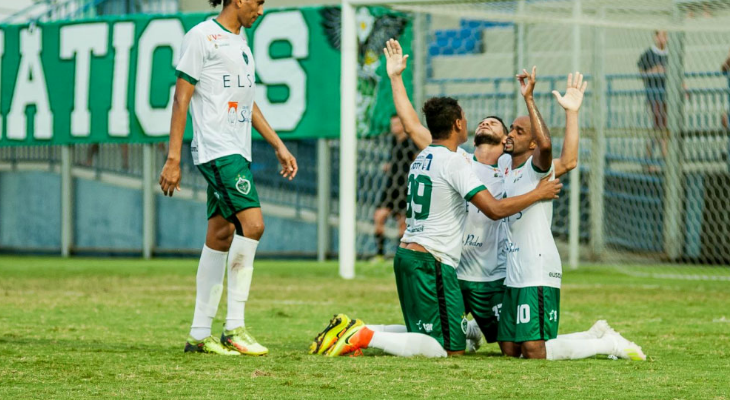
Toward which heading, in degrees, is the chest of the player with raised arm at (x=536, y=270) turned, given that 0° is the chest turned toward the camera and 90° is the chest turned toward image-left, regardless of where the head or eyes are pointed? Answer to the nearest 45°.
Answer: approximately 45°

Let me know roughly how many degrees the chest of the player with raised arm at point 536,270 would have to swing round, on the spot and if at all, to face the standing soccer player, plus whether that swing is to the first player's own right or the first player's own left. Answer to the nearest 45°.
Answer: approximately 45° to the first player's own right

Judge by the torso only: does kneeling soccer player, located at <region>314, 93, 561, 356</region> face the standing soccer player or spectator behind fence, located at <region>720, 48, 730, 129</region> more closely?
the spectator behind fence

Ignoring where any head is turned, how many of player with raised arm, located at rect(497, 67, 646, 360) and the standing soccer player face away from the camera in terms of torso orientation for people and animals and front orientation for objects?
0

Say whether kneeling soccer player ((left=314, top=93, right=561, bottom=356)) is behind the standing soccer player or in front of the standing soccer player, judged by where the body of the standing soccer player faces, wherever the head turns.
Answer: in front

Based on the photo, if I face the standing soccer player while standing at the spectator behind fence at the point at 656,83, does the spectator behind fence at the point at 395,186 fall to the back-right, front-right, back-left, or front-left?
front-right

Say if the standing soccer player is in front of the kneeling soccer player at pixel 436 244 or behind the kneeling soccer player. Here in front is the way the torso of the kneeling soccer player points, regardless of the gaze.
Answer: behind

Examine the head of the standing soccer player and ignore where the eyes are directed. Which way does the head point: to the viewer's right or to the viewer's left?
to the viewer's right

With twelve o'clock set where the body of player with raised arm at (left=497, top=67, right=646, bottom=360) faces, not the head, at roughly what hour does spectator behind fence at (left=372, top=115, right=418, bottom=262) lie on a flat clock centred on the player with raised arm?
The spectator behind fence is roughly at 4 o'clock from the player with raised arm.

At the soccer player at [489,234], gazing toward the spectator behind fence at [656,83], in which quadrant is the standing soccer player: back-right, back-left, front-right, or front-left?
back-left

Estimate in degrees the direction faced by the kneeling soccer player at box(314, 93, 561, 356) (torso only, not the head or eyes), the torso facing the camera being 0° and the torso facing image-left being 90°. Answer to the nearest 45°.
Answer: approximately 225°

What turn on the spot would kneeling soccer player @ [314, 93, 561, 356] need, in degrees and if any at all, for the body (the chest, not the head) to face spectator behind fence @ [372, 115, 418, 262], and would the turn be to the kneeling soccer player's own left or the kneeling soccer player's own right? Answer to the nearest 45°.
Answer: approximately 45° to the kneeling soccer player's own left

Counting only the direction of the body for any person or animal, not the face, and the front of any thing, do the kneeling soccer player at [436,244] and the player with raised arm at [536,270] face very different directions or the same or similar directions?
very different directions

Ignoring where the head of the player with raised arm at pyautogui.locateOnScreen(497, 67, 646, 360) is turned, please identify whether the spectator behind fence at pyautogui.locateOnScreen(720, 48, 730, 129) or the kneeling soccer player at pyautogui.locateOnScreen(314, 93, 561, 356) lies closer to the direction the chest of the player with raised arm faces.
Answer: the kneeling soccer player
